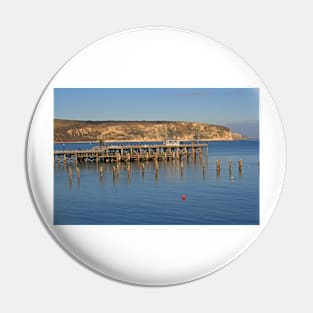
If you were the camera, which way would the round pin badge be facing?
facing the viewer
